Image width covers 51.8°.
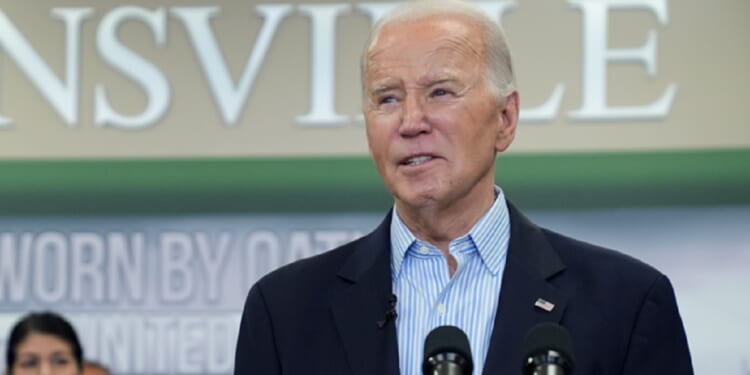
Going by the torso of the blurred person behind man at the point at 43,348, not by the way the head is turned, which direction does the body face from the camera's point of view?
toward the camera

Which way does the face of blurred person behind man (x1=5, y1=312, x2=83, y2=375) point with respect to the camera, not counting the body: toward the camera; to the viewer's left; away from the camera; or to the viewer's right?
toward the camera

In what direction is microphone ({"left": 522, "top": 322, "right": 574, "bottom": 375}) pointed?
away from the camera

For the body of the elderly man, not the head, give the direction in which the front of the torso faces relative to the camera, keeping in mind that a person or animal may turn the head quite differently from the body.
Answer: toward the camera

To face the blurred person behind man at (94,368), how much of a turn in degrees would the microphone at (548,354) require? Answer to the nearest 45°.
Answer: approximately 45° to its left

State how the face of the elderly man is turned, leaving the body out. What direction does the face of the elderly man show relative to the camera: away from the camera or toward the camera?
toward the camera

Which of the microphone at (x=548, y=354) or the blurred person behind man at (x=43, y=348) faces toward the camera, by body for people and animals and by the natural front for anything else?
the blurred person behind man

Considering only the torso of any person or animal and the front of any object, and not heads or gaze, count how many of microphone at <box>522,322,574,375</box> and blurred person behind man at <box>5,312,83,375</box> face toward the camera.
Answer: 1

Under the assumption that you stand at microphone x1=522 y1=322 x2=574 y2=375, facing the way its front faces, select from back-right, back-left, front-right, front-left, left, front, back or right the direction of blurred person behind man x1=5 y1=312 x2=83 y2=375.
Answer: front-left

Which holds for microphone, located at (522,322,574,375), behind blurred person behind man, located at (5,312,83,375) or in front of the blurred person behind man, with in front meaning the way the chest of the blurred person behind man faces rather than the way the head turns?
in front

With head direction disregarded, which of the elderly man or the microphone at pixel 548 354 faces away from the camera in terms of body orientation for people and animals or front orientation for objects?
the microphone
